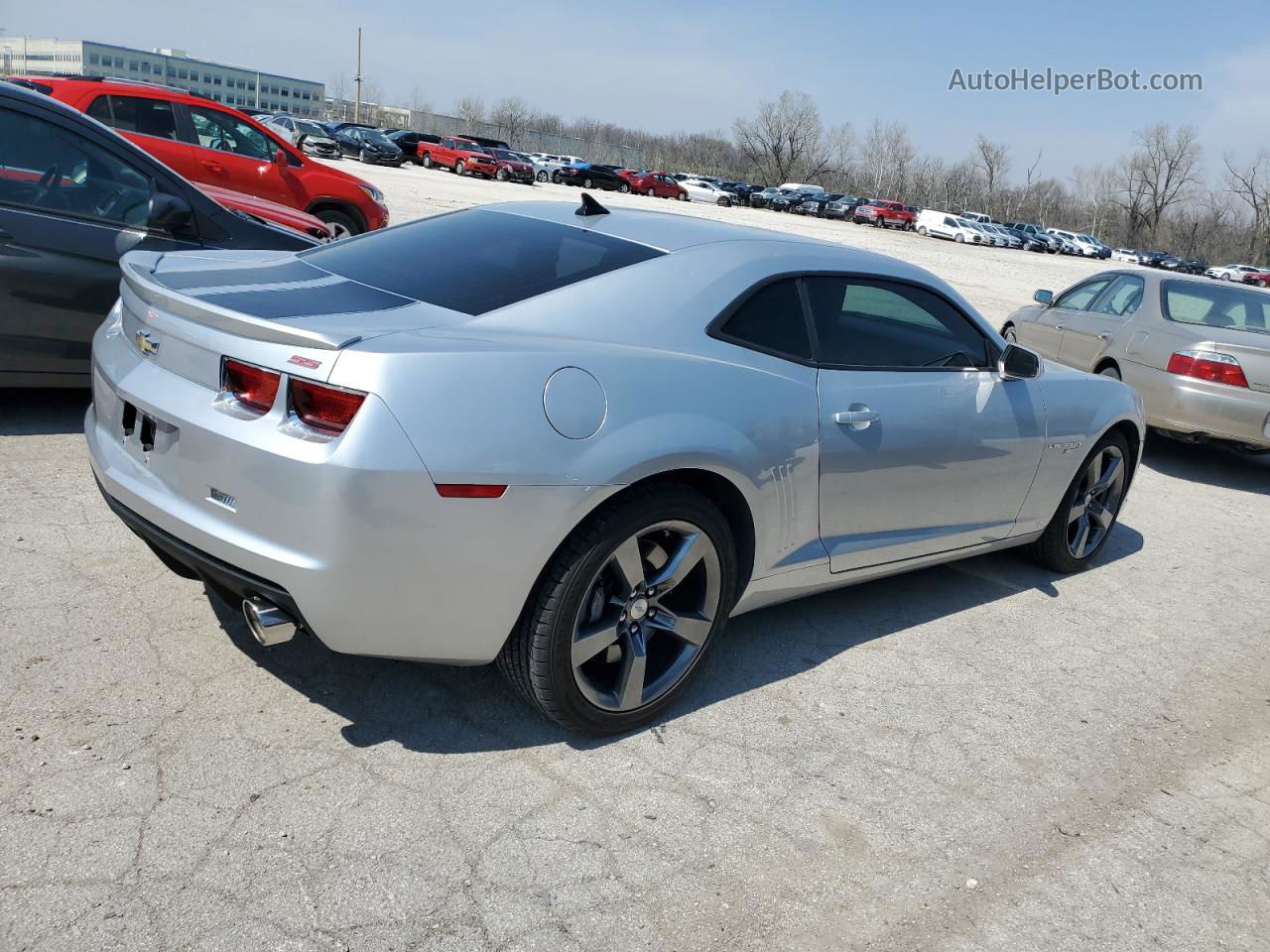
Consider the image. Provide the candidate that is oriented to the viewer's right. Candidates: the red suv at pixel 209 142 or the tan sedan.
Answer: the red suv

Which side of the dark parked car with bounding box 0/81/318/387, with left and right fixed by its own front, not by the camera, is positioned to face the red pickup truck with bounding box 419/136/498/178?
left

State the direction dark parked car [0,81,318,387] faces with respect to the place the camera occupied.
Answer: facing to the right of the viewer

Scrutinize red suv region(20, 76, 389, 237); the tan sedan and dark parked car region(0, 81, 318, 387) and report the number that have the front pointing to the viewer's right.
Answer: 2

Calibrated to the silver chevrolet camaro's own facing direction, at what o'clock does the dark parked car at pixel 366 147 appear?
The dark parked car is roughly at 10 o'clock from the silver chevrolet camaro.

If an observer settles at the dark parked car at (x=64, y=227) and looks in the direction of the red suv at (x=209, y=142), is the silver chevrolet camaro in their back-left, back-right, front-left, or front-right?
back-right

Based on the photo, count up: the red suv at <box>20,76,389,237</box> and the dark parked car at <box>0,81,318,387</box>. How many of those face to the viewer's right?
2

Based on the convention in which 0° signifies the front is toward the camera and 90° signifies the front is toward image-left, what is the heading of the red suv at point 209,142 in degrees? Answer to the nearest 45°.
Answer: approximately 270°

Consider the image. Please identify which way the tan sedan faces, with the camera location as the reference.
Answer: facing away from the viewer and to the left of the viewer

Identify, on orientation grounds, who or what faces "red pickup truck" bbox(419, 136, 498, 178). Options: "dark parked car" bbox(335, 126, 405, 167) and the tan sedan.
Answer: the tan sedan

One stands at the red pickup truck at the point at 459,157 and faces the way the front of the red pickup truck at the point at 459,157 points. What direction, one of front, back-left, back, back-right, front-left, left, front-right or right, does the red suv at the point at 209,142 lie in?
front-right

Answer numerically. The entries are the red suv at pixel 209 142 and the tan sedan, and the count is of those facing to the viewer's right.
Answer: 1

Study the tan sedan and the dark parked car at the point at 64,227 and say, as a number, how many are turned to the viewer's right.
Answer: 1

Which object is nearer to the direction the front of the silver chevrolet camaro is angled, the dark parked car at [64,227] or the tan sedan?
the tan sedan
